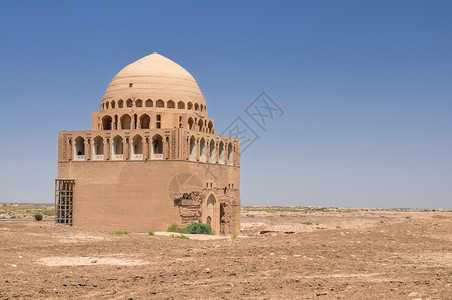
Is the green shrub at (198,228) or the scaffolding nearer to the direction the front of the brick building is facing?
the green shrub

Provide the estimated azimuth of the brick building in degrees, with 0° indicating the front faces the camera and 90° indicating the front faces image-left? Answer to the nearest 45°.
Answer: approximately 315°

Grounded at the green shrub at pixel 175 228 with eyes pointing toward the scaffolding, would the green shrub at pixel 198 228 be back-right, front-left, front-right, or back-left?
back-right

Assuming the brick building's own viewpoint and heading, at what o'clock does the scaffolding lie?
The scaffolding is roughly at 5 o'clock from the brick building.

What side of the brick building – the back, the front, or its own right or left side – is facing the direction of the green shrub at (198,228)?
front
